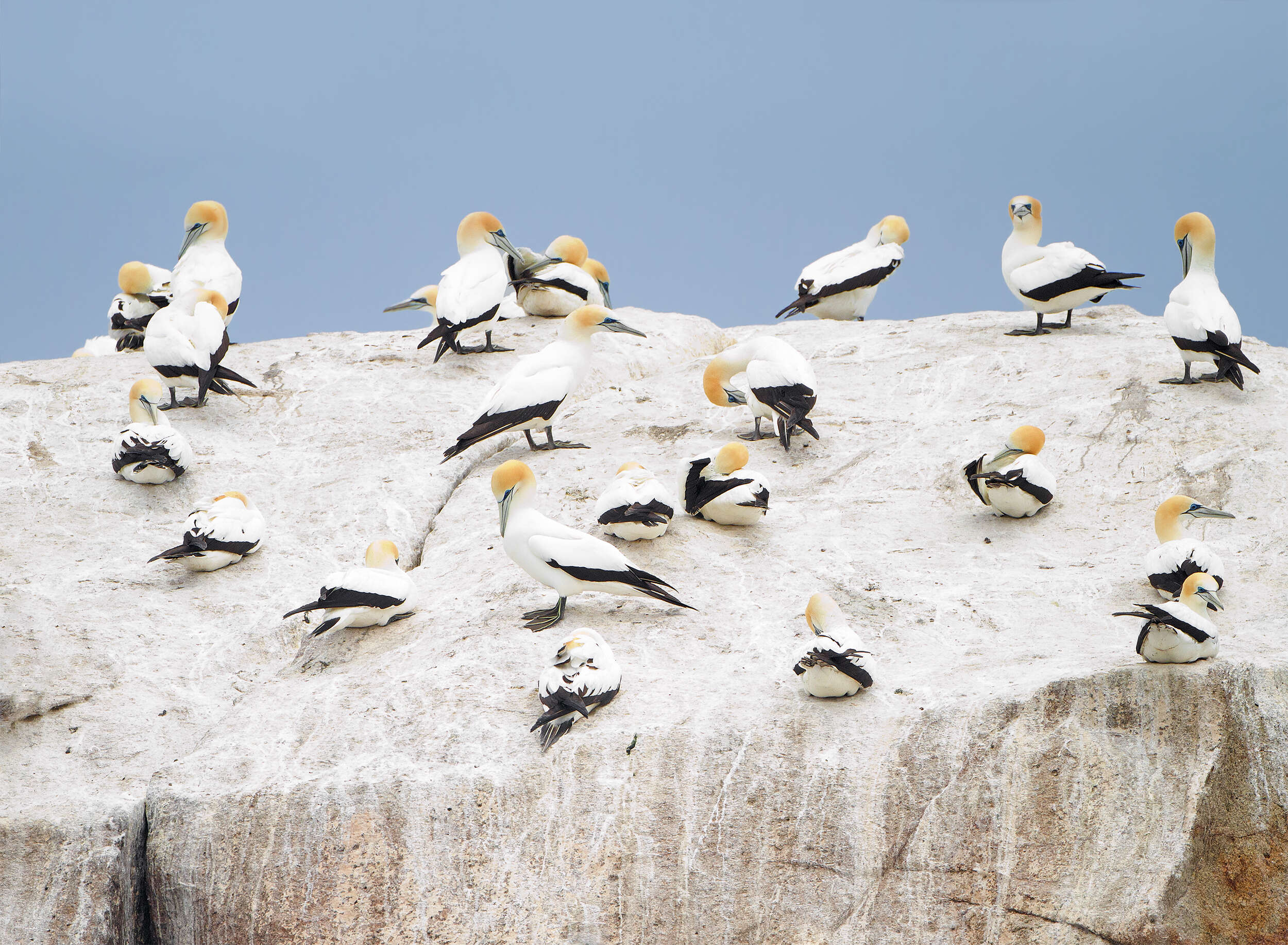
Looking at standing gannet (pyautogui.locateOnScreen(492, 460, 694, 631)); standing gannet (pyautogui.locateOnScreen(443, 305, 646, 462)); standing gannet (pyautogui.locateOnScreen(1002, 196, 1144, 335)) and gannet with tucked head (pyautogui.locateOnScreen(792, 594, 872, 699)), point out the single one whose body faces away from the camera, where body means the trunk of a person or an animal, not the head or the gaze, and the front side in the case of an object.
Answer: the gannet with tucked head

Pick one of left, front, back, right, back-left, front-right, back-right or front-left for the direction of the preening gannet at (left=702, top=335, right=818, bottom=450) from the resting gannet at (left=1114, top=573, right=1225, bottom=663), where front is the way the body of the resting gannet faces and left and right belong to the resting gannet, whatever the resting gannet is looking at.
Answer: left

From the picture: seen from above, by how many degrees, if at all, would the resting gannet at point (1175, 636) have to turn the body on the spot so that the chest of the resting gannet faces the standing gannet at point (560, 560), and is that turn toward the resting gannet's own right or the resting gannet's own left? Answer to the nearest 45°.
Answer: approximately 135° to the resting gannet's own left

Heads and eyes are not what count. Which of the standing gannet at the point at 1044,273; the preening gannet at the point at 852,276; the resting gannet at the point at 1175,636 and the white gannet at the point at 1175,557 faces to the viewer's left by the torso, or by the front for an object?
the standing gannet

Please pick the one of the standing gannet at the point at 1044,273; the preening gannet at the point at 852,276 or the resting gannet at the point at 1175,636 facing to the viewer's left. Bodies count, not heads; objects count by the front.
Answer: the standing gannet

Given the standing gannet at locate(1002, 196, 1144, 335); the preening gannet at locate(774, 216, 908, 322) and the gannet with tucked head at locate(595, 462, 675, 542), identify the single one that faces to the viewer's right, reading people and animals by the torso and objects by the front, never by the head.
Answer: the preening gannet

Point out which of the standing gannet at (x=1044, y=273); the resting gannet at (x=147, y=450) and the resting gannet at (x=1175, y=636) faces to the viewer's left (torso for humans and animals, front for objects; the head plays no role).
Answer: the standing gannet

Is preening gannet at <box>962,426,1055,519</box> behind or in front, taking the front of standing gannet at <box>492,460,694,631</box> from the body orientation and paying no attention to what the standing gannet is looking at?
behind

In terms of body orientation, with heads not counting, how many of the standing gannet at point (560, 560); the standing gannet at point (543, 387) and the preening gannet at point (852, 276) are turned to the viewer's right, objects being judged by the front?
2

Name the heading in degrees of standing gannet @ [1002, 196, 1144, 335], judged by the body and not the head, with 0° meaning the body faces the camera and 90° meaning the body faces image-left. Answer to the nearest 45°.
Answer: approximately 90°

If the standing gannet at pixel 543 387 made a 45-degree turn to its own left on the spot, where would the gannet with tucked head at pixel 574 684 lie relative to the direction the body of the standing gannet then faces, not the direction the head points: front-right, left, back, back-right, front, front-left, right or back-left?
back-right
